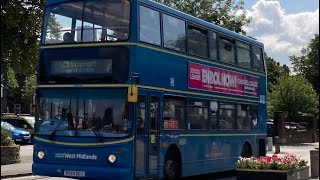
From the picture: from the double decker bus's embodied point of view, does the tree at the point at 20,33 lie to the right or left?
on its right

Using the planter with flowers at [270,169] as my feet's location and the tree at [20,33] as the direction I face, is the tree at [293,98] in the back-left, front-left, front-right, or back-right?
front-right

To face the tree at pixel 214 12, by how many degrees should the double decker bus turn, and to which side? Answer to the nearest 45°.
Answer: approximately 135° to its right

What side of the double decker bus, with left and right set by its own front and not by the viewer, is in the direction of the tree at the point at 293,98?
back

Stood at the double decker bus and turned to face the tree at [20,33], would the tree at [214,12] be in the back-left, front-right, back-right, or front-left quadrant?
front-right

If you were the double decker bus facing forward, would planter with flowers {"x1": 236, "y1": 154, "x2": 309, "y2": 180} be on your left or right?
on your left

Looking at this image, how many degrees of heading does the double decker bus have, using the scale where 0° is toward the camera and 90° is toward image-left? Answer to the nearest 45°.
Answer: approximately 45°
